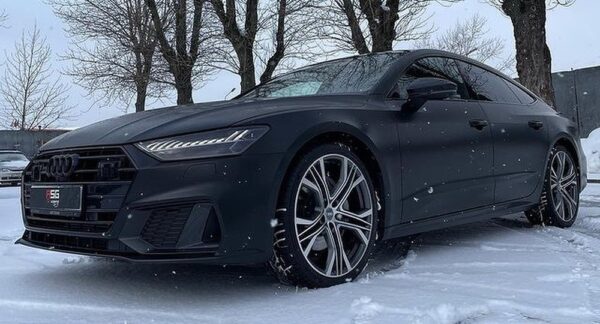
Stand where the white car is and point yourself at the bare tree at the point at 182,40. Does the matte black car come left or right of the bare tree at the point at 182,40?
right

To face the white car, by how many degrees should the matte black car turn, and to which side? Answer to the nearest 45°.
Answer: approximately 90° to its right

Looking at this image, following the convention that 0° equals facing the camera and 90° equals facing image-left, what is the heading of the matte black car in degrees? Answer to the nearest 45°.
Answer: approximately 45°

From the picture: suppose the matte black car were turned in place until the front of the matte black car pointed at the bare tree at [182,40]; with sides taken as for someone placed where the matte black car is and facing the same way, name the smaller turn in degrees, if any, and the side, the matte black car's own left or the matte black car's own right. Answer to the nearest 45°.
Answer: approximately 135° to the matte black car's own right
